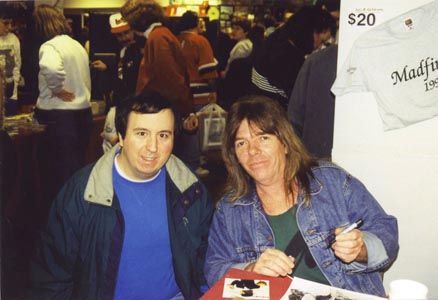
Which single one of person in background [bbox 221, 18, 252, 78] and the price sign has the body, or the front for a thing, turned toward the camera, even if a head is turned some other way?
the price sign

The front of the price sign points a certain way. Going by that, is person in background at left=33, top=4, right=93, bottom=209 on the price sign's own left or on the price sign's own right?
on the price sign's own right

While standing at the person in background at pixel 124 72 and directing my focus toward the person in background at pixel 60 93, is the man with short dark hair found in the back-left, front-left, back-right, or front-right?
front-left

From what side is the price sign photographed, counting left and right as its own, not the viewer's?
front

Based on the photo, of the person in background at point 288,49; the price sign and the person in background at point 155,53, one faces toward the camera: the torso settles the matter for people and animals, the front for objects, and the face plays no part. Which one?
the price sign

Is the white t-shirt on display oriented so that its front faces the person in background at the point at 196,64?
no

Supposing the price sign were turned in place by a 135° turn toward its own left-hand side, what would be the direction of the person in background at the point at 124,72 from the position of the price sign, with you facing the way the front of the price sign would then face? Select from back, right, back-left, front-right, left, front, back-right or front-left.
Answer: left
